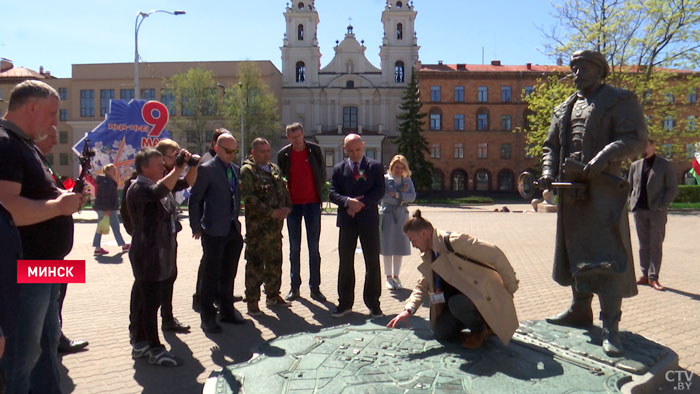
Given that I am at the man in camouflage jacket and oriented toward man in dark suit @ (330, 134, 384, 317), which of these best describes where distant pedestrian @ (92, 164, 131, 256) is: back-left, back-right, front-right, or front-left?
back-left

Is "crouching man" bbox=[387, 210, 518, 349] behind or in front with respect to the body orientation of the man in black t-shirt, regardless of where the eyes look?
in front

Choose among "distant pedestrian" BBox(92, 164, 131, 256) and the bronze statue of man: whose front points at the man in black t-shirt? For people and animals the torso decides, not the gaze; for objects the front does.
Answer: the bronze statue of man

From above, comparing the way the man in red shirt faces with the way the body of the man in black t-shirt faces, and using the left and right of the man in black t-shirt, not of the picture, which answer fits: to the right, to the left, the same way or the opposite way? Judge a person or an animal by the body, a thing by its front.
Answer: to the right

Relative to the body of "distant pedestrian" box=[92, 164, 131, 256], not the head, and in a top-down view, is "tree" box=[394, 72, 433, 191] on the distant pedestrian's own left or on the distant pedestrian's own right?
on the distant pedestrian's own left

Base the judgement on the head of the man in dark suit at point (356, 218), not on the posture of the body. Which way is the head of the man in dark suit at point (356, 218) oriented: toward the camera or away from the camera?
toward the camera

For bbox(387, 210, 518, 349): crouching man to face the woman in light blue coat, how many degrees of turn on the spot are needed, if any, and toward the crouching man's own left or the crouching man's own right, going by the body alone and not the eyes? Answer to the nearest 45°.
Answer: approximately 135° to the crouching man's own right

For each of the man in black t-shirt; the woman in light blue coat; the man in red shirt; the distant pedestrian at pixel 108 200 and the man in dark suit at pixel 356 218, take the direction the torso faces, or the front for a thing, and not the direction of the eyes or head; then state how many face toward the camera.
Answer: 3

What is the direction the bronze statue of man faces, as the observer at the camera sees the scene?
facing the viewer and to the left of the viewer

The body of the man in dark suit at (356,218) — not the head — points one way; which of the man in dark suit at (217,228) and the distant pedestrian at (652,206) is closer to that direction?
the man in dark suit

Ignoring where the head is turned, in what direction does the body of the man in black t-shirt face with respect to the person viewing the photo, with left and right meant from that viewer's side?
facing to the right of the viewer

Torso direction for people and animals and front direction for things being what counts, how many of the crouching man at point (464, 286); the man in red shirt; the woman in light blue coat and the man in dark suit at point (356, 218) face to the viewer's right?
0

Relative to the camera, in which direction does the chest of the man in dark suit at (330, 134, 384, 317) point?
toward the camera

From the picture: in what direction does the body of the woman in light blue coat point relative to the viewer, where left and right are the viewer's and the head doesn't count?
facing the viewer
